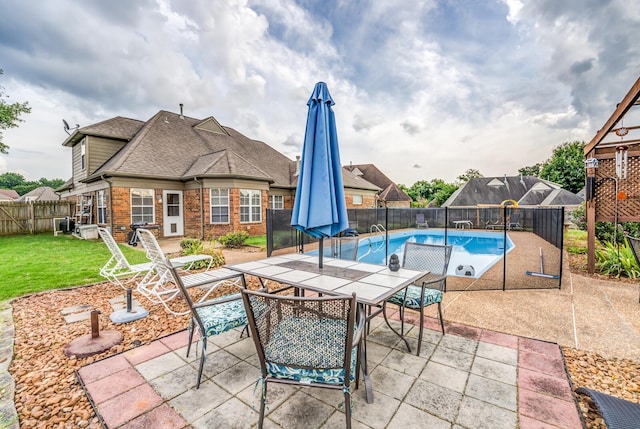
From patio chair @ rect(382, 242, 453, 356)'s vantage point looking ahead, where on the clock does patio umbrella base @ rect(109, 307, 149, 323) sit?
The patio umbrella base is roughly at 1 o'clock from the patio chair.

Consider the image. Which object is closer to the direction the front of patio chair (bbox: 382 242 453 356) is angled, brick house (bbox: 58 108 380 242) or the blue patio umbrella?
the blue patio umbrella

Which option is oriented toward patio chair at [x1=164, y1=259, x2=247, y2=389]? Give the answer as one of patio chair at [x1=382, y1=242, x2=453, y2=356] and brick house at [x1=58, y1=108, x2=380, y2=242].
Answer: patio chair at [x1=382, y1=242, x2=453, y2=356]

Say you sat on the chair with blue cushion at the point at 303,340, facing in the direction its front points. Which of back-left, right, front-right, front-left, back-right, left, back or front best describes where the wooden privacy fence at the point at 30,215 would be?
front-left

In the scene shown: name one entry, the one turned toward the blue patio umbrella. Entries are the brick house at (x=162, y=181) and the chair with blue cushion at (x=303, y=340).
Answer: the chair with blue cushion

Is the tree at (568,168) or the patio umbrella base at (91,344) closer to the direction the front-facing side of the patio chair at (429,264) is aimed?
the patio umbrella base

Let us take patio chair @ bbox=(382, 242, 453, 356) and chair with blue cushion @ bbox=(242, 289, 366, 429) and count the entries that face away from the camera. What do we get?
1

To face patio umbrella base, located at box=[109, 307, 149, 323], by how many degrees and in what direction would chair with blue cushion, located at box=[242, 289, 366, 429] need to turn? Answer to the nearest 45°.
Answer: approximately 45° to its left

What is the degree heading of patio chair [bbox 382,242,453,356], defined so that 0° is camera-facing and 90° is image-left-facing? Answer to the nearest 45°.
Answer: approximately 45°

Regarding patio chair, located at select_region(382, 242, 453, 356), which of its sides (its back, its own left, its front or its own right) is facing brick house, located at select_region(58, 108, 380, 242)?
right

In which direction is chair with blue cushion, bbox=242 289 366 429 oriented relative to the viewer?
away from the camera

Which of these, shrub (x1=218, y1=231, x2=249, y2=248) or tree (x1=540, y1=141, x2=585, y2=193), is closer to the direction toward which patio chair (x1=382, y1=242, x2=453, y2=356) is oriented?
the shrub

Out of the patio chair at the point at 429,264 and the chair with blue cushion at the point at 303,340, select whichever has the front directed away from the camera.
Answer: the chair with blue cushion
